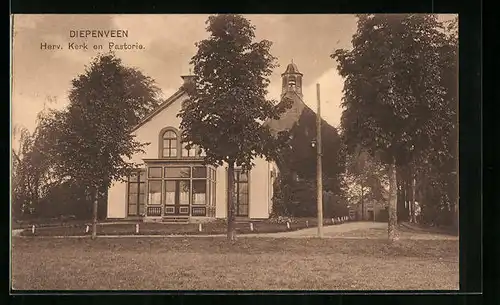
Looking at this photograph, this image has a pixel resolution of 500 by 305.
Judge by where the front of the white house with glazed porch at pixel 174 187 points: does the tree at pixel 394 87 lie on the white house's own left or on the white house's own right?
on the white house's own left

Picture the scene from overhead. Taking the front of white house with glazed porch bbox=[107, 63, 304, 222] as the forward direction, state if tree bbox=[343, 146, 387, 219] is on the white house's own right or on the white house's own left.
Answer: on the white house's own left

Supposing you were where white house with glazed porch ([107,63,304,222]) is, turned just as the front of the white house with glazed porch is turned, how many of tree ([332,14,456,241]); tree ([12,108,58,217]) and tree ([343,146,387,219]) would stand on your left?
2

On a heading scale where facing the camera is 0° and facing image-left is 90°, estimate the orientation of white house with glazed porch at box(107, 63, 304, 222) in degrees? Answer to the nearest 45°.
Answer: approximately 0°

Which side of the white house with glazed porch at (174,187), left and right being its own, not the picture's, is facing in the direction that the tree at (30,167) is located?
right
